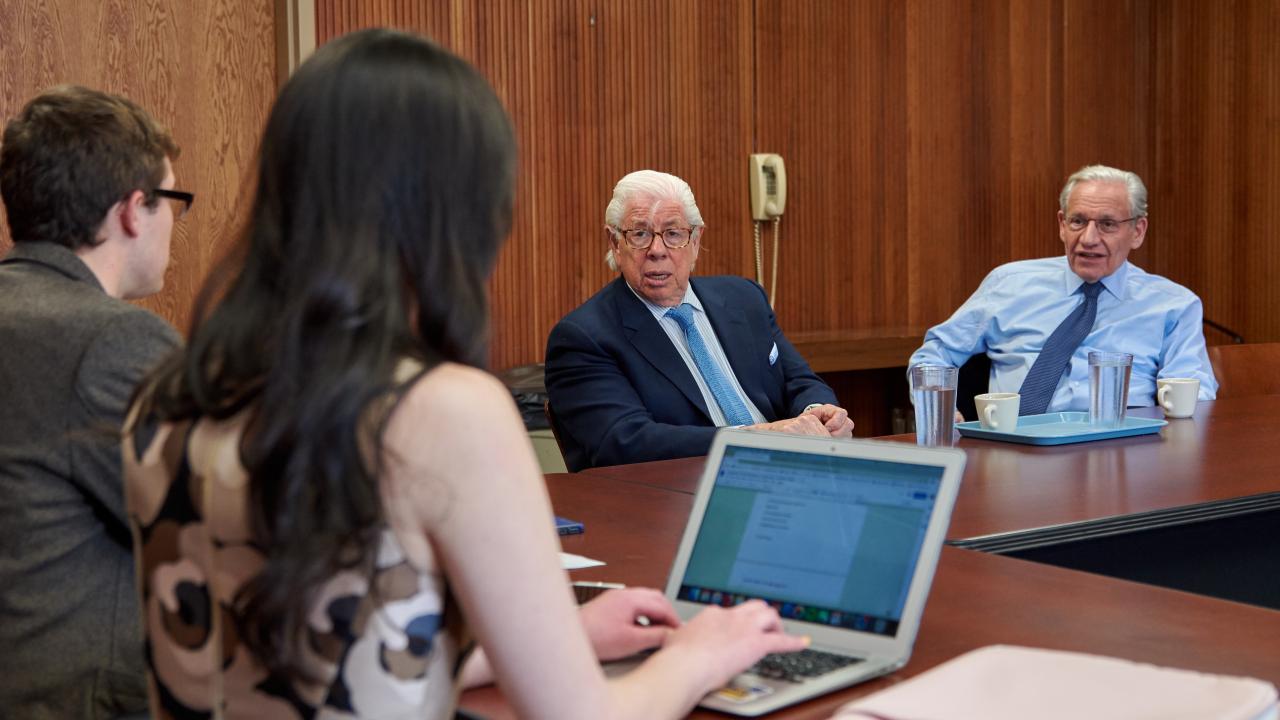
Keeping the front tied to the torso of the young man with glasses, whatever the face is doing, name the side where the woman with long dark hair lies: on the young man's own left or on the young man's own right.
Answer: on the young man's own right

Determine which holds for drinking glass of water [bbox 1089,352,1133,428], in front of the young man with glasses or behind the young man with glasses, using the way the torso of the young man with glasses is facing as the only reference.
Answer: in front

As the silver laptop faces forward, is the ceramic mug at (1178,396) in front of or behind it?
behind

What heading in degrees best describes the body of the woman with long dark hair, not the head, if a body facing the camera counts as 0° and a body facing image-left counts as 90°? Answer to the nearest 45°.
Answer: approximately 225°

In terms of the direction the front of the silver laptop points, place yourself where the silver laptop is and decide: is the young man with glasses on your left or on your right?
on your right

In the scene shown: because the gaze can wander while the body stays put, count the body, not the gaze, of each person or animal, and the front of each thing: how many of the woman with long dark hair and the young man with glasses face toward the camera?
0

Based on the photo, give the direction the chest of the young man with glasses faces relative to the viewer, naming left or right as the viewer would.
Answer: facing away from the viewer and to the right of the viewer

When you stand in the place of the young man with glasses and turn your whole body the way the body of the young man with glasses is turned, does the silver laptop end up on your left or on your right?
on your right

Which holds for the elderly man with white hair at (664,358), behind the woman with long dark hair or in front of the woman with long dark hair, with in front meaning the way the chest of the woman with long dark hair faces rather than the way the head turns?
in front

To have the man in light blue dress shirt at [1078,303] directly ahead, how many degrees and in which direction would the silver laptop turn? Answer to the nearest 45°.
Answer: approximately 135° to its right

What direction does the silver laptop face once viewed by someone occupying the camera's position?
facing the viewer and to the left of the viewer

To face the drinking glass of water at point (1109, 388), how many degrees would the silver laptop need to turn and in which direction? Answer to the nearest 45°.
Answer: approximately 135° to its right

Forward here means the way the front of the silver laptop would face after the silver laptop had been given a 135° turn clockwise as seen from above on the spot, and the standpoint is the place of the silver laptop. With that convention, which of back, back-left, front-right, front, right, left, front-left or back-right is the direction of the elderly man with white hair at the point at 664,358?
front
